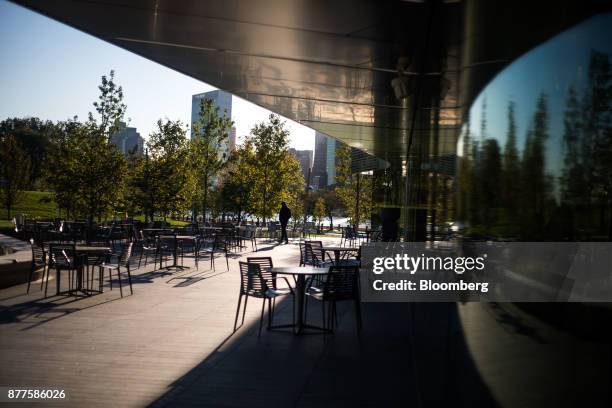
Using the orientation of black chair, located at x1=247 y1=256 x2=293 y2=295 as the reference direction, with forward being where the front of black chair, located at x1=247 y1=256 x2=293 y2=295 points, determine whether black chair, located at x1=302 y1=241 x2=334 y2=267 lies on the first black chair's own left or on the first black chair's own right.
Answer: on the first black chair's own left

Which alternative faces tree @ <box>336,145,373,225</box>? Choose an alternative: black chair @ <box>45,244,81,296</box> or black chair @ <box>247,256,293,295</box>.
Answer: black chair @ <box>45,244,81,296</box>

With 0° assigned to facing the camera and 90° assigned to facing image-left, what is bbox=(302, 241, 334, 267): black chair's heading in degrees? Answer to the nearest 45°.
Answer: approximately 315°

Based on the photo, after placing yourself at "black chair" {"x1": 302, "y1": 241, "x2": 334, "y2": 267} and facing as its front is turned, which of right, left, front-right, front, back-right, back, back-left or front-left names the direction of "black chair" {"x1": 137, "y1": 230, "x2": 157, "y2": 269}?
back

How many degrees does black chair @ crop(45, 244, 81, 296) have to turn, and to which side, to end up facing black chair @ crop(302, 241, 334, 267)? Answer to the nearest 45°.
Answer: approximately 45° to its right

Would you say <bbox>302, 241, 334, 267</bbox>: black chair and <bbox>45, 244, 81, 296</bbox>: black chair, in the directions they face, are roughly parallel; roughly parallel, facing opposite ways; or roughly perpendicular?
roughly perpendicular

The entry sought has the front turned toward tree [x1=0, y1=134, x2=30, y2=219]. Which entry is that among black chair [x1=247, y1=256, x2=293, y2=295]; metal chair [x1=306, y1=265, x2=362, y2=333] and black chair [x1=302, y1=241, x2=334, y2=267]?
the metal chair

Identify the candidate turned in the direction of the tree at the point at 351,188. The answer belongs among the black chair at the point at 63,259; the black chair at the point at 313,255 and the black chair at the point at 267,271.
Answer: the black chair at the point at 63,259

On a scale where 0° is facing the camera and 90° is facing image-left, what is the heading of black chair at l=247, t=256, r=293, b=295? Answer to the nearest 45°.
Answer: approximately 315°

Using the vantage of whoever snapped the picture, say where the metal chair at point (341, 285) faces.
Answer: facing away from the viewer and to the left of the viewer
